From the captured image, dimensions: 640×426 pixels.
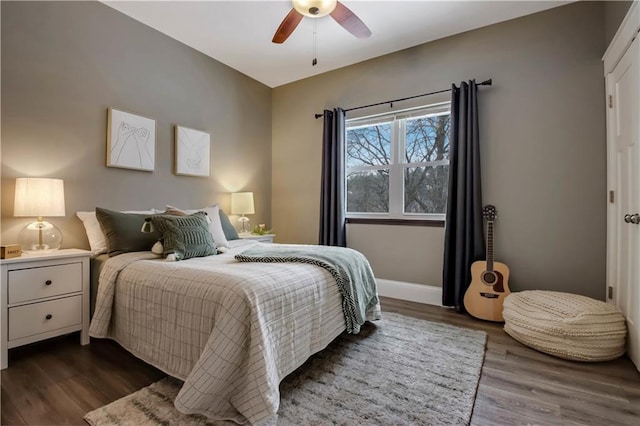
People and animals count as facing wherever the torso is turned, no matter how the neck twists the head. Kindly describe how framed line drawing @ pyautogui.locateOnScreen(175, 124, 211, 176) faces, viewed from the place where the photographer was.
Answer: facing the viewer and to the right of the viewer

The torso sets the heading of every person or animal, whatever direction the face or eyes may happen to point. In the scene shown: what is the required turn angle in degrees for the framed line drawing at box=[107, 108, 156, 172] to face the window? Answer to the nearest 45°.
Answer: approximately 45° to its left

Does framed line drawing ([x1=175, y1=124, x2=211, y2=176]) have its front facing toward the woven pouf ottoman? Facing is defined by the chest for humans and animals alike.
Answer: yes

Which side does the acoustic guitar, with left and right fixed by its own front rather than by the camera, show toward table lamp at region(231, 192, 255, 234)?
right

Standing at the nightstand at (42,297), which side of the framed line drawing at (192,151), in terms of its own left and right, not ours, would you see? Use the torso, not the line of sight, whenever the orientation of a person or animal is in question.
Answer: right

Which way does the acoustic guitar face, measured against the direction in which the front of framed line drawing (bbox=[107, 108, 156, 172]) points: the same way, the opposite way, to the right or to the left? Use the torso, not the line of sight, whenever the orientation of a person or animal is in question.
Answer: to the right

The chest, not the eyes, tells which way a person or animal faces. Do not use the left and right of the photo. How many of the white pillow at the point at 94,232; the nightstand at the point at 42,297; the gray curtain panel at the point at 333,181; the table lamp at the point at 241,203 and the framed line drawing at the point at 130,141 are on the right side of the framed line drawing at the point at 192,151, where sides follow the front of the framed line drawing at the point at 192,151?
3

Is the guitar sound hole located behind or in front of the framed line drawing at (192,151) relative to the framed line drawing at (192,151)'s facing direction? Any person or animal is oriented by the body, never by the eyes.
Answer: in front

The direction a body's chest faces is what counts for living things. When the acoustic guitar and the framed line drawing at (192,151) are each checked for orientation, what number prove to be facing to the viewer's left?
0

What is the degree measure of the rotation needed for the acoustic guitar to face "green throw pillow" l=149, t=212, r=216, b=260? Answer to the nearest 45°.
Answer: approximately 45° to its right

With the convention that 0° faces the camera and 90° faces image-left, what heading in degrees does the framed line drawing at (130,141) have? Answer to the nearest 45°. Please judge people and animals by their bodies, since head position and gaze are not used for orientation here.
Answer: approximately 315°

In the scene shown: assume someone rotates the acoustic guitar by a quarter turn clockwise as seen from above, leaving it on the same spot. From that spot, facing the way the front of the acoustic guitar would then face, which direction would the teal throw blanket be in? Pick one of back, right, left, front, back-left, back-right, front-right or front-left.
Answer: front-left
